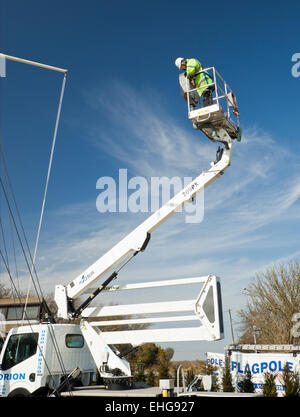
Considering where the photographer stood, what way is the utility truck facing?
facing to the left of the viewer

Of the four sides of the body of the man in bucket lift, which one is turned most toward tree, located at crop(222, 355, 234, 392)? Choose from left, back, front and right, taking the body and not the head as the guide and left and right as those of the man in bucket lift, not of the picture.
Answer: right

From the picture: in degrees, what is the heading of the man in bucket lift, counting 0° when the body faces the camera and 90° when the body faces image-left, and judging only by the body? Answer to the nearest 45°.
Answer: approximately 90°

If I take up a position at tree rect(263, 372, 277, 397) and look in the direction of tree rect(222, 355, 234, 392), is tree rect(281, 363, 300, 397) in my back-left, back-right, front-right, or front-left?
back-right

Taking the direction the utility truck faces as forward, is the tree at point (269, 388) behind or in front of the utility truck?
behind

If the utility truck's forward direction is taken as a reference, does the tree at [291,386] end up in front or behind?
behind

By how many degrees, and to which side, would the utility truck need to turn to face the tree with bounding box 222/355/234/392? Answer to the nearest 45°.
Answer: approximately 135° to its right
